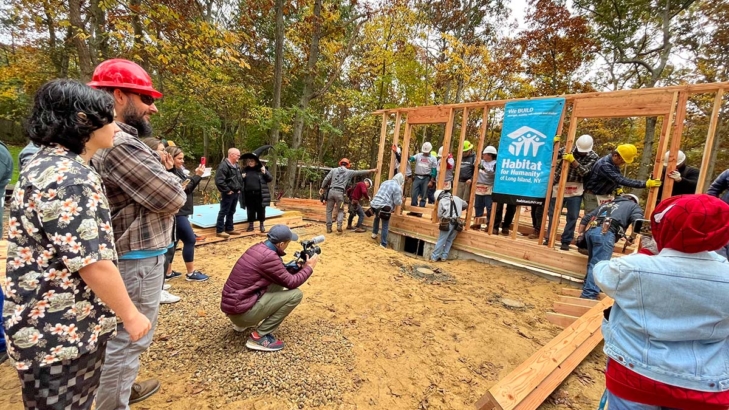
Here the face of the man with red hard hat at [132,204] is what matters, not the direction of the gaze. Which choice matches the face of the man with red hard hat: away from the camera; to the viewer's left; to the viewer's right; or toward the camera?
to the viewer's right

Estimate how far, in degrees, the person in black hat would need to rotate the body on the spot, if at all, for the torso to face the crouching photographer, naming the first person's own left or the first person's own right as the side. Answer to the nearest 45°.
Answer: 0° — they already face them

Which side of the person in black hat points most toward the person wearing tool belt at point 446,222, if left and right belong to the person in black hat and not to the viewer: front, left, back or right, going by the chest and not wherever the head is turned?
left

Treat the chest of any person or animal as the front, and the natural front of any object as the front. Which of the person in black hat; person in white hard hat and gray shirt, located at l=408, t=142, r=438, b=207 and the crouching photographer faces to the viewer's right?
the crouching photographer

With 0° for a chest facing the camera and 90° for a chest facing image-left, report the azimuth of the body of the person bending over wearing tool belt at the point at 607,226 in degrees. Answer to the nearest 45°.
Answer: approximately 225°

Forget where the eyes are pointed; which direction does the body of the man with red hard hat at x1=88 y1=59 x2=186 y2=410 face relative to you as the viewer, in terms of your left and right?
facing to the right of the viewer

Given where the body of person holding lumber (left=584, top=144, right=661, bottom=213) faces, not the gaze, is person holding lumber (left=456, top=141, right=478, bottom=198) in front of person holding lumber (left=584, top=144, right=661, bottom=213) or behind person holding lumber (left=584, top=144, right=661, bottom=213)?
behind

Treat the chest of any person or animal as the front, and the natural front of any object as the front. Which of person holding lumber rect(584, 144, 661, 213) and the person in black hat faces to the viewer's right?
the person holding lumber

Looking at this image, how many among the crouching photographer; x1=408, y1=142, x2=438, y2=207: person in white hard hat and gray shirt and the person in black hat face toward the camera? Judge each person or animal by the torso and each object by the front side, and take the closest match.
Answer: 2

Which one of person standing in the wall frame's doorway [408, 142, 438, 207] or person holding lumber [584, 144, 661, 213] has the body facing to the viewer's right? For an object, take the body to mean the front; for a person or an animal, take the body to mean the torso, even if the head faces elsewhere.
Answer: person holding lumber [584, 144, 661, 213]

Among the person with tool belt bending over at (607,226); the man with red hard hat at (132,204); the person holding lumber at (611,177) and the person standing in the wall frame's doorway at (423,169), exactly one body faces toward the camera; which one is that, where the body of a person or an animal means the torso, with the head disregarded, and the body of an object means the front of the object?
the person standing in the wall frame's doorway at (423,169)

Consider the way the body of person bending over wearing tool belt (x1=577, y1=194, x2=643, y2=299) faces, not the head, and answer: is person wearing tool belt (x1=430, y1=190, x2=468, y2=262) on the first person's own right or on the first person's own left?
on the first person's own left

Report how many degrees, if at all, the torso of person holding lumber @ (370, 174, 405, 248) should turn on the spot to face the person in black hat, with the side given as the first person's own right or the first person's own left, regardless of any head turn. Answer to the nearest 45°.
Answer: approximately 135° to the first person's own left

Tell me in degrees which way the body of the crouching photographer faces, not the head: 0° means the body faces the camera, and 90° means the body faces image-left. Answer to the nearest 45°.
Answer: approximately 270°

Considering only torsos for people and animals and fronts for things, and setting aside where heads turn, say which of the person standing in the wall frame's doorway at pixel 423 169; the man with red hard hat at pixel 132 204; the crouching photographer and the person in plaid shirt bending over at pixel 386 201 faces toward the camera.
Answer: the person standing in the wall frame's doorway at pixel 423 169
